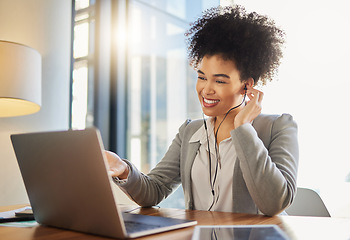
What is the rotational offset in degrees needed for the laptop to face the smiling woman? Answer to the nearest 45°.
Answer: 0° — it already faces them

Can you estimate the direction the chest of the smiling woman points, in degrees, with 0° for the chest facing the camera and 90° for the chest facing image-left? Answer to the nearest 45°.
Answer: approximately 45°

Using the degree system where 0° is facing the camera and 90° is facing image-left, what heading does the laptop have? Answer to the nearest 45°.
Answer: approximately 225°

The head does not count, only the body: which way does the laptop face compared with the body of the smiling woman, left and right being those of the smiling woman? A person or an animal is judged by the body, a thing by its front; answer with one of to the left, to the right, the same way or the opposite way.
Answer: the opposite way
